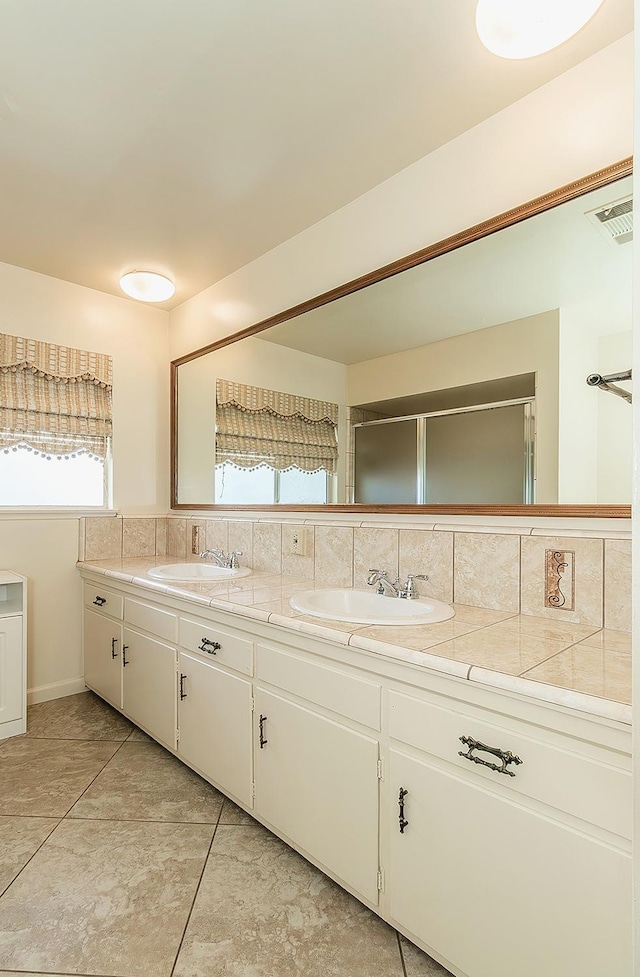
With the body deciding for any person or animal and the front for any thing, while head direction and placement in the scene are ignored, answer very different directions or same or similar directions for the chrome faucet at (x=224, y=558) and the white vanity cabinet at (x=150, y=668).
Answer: same or similar directions

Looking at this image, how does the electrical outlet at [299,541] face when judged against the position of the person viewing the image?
facing the viewer and to the left of the viewer

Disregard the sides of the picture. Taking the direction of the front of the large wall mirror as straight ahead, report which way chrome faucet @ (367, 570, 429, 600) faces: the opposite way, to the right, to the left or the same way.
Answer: the same way

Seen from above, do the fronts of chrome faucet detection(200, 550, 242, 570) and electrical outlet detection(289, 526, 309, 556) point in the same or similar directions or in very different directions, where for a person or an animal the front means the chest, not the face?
same or similar directions

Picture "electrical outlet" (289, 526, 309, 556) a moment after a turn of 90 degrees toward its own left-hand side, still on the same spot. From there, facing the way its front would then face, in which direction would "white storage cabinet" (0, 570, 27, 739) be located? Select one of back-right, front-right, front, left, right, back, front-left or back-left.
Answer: back-right

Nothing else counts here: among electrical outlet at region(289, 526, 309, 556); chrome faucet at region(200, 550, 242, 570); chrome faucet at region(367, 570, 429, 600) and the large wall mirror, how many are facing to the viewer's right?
0

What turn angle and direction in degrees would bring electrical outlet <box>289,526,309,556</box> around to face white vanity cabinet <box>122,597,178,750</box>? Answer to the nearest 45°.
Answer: approximately 45° to its right

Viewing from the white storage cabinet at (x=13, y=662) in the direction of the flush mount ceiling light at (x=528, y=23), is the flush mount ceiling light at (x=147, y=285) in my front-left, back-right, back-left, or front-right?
front-left

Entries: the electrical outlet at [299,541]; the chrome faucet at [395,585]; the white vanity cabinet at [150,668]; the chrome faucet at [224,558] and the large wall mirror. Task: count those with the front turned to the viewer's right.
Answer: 0

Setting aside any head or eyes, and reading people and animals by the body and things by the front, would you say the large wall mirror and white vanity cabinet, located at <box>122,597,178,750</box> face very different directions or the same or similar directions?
same or similar directions

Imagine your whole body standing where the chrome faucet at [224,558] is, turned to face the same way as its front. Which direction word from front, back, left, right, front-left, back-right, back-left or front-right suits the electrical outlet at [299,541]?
left

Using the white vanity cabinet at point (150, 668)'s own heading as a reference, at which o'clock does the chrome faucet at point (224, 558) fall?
The chrome faucet is roughly at 6 o'clock from the white vanity cabinet.

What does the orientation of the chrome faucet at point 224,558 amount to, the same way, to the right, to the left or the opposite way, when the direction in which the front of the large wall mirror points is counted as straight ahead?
the same way

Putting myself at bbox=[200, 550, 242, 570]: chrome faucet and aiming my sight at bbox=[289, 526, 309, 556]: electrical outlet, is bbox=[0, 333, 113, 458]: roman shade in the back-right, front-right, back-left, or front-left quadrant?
back-right

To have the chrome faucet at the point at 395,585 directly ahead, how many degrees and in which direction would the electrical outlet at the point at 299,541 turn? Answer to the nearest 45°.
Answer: approximately 90° to its left

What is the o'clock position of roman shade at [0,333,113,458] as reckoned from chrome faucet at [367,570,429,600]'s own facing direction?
The roman shade is roughly at 2 o'clock from the chrome faucet.
